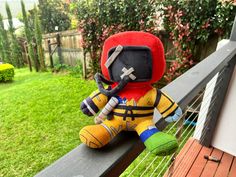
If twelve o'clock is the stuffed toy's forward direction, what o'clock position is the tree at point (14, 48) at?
The tree is roughly at 5 o'clock from the stuffed toy.

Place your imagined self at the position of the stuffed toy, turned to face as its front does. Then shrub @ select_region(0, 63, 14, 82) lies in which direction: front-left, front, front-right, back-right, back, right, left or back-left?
back-right

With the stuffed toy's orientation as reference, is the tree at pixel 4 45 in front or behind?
behind

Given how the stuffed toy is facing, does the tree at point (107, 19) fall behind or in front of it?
behind

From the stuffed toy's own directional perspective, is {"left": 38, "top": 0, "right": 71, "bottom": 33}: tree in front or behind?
behind

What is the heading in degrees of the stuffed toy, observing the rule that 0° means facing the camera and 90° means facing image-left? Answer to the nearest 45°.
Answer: approximately 0°

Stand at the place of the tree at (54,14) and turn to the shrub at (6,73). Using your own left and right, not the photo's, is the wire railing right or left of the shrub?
left
